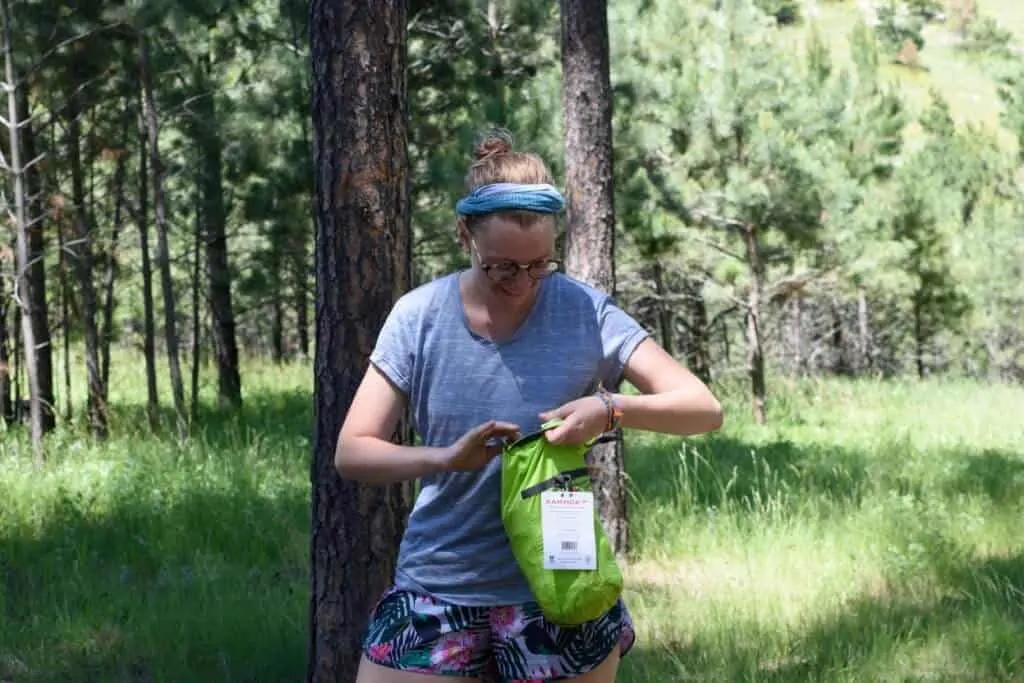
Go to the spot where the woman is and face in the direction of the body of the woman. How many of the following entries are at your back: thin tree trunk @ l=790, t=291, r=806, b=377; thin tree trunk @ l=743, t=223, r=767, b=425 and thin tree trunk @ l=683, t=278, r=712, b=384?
3

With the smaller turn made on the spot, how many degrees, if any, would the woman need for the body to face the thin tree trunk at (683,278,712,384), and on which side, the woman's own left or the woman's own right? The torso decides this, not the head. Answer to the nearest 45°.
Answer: approximately 180°

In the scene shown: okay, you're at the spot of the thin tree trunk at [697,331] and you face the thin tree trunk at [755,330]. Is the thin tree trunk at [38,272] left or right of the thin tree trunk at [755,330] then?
right

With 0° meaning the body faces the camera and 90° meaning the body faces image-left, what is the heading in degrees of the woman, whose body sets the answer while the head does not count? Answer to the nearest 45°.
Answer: approximately 0°

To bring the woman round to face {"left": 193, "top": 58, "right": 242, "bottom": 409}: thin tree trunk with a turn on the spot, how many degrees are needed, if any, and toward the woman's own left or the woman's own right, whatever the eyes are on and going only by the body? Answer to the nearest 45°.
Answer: approximately 180°

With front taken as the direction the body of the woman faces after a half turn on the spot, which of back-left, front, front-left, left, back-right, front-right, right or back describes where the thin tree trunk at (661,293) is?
front

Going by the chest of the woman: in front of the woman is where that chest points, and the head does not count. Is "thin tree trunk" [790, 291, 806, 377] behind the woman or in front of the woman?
behind

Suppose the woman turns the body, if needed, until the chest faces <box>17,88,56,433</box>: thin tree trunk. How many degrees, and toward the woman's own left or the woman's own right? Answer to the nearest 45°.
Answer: approximately 135° to the woman's own right

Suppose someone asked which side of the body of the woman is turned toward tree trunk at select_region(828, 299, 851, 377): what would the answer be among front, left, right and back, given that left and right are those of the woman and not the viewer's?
back

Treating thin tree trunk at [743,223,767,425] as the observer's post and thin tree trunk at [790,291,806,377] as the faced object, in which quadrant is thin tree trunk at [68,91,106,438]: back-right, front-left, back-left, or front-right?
back-left

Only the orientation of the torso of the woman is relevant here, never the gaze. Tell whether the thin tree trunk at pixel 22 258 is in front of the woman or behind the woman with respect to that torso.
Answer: behind
